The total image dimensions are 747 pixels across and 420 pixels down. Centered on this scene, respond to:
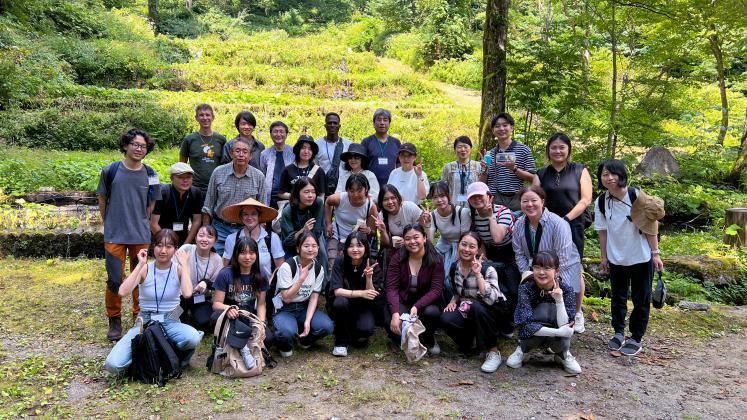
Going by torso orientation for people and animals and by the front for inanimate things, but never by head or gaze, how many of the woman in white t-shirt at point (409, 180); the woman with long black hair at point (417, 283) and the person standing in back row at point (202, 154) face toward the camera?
3

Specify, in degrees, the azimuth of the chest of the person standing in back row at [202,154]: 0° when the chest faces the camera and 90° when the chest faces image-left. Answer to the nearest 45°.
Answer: approximately 0°

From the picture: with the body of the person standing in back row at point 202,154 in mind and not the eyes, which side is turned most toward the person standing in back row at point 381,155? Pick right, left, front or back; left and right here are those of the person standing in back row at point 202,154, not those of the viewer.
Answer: left

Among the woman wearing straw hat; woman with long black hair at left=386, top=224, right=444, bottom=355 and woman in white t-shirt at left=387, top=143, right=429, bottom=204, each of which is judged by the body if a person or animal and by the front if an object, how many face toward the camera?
3

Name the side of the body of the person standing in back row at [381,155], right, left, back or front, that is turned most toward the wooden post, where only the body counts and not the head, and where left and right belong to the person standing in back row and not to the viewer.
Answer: left

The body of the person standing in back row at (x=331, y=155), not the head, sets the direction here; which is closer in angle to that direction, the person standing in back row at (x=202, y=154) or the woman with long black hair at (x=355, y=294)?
the woman with long black hair

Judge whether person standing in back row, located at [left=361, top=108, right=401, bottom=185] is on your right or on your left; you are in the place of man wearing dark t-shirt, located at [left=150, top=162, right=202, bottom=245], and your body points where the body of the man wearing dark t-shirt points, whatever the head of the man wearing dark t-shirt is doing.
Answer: on your left

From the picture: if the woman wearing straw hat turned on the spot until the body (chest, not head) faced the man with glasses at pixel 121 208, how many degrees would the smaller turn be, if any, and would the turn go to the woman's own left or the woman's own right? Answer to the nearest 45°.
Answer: approximately 90° to the woman's own right

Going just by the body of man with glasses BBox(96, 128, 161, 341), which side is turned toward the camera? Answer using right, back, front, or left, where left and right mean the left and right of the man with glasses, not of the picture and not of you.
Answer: front

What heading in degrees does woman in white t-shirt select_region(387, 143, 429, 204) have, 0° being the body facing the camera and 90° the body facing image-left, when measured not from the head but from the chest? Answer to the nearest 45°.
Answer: approximately 0°

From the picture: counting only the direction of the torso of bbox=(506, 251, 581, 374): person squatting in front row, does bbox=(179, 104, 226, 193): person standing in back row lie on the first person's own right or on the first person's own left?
on the first person's own right

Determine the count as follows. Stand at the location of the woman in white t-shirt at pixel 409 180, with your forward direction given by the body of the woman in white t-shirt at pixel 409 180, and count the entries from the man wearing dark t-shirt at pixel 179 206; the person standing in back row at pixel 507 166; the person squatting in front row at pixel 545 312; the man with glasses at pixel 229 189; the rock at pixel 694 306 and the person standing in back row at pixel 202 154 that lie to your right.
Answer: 3

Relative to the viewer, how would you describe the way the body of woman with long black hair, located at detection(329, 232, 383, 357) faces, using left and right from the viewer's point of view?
facing the viewer

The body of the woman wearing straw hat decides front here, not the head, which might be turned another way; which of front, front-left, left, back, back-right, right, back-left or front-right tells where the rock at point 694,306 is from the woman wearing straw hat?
left
